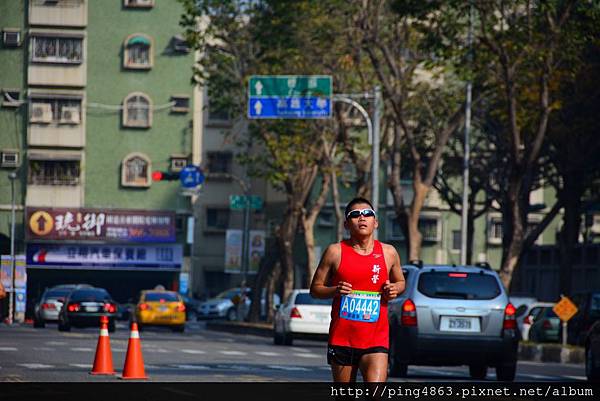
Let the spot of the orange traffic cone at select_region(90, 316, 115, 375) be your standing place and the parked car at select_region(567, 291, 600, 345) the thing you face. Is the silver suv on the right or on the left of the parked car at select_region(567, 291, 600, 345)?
right

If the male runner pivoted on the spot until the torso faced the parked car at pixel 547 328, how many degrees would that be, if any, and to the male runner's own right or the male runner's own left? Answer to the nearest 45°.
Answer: approximately 180°

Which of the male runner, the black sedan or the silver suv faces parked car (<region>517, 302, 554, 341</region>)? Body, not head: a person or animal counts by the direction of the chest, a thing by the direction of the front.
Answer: the silver suv

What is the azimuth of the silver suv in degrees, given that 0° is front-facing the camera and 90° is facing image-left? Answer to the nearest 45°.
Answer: approximately 180°

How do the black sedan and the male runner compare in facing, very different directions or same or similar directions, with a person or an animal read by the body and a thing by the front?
very different directions

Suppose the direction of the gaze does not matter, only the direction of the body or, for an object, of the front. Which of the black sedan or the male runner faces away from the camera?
the black sedan

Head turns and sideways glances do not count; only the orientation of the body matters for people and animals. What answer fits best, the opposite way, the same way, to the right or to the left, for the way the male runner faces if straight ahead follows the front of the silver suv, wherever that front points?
the opposite way

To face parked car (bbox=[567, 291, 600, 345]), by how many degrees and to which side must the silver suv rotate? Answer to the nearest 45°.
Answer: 0° — it already faces it

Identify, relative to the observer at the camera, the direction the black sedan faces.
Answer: facing away from the viewer
